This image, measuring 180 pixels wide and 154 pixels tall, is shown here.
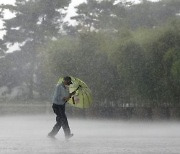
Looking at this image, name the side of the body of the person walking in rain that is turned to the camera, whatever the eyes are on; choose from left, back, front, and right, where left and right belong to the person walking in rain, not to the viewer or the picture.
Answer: right
